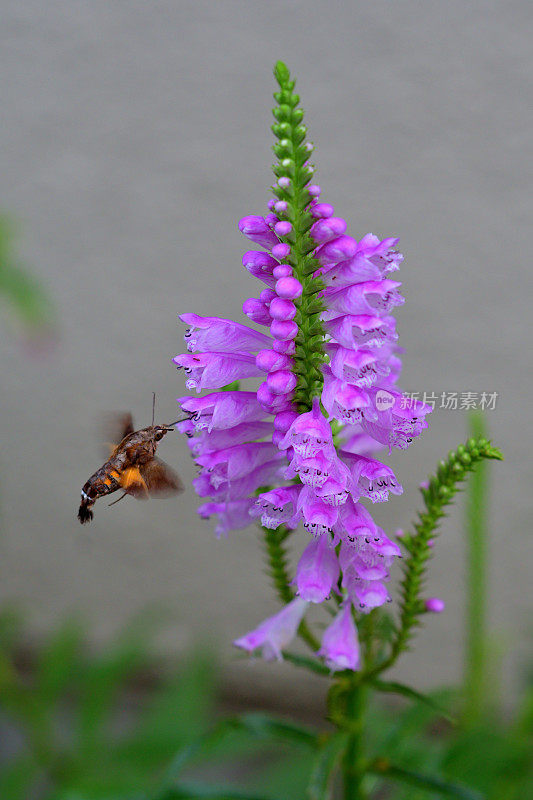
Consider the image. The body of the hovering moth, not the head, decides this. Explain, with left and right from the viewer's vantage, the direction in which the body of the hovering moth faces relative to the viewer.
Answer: facing to the right of the viewer
